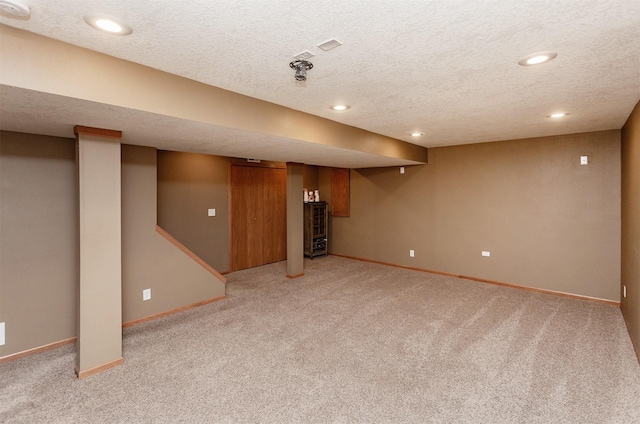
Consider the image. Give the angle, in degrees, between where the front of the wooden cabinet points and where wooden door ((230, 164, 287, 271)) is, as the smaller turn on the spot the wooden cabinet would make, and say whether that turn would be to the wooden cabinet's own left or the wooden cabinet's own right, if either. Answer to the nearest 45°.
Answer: approximately 90° to the wooden cabinet's own right

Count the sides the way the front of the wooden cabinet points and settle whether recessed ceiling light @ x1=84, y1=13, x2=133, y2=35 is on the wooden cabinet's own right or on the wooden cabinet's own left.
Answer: on the wooden cabinet's own right

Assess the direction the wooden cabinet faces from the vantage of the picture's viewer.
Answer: facing the viewer and to the right of the viewer

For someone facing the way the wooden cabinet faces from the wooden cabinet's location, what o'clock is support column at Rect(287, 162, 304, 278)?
The support column is roughly at 2 o'clock from the wooden cabinet.

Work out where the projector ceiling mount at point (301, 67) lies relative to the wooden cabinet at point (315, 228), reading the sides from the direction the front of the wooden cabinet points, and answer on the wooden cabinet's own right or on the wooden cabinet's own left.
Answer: on the wooden cabinet's own right

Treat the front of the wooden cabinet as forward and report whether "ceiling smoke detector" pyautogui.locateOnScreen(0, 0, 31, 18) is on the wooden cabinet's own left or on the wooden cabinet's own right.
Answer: on the wooden cabinet's own right

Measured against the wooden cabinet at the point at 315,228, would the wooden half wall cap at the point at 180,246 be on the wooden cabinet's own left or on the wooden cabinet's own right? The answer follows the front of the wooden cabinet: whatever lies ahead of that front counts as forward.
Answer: on the wooden cabinet's own right

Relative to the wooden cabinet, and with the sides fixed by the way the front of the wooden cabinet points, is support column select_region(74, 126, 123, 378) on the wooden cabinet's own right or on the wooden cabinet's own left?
on the wooden cabinet's own right

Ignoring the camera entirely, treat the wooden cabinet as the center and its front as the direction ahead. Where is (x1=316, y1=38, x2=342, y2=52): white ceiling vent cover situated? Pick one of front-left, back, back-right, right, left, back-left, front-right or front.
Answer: front-right

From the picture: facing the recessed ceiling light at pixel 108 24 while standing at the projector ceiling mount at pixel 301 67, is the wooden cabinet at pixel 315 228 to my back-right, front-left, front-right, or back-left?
back-right

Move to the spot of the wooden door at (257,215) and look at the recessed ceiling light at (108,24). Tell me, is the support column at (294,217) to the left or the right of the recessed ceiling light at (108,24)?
left
